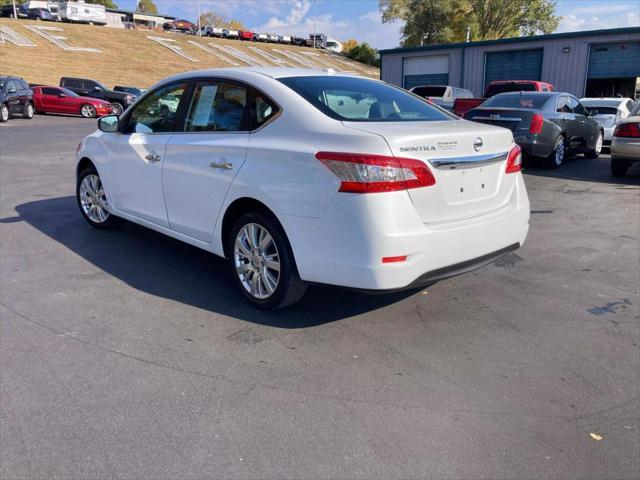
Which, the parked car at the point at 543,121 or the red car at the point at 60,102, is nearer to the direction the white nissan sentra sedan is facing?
the red car

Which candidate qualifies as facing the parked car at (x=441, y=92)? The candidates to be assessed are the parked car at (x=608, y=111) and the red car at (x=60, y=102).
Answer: the red car

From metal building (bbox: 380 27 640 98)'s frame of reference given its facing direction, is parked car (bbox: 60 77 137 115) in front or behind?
in front

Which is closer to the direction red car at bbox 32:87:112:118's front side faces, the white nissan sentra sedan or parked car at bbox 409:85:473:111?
the parked car

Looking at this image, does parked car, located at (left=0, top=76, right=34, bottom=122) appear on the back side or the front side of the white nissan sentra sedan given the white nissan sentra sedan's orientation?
on the front side

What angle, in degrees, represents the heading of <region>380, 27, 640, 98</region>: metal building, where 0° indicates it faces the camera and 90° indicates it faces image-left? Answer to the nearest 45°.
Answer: approximately 45°

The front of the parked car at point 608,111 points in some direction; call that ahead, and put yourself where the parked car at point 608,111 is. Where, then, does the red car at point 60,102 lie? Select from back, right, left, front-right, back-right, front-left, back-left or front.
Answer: back-left

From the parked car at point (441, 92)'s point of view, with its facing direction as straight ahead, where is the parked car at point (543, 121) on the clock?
the parked car at point (543, 121) is roughly at 4 o'clock from the parked car at point (441, 92).

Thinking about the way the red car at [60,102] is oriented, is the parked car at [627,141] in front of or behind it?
in front

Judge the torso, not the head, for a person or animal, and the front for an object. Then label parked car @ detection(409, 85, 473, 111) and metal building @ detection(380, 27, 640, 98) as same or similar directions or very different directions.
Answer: very different directions

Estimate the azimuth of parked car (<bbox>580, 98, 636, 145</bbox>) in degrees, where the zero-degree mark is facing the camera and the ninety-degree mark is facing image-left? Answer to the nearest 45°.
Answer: approximately 225°

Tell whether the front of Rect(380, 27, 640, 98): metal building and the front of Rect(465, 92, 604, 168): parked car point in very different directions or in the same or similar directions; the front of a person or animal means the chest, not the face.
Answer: very different directions

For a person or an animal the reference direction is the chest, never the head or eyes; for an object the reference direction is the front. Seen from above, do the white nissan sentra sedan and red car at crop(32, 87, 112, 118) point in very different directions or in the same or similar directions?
very different directions

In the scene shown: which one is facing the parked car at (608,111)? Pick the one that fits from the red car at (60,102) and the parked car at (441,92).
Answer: the red car

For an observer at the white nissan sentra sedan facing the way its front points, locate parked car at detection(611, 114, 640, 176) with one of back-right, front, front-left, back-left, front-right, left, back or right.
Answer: right
